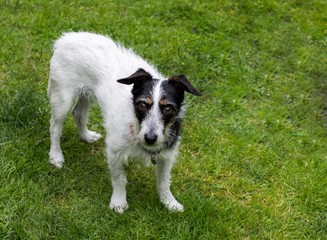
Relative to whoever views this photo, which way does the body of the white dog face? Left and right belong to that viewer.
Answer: facing the viewer and to the right of the viewer
